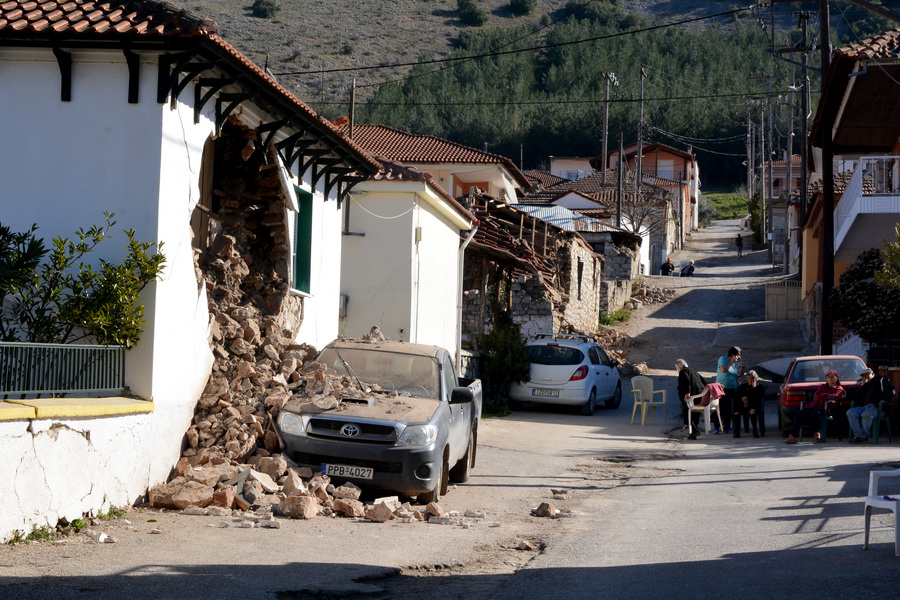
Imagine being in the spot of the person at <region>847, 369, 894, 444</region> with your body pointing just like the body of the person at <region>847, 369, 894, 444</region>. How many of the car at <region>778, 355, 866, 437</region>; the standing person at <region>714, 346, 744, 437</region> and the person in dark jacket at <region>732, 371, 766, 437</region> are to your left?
0

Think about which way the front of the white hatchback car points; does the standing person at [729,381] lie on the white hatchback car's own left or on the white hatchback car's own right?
on the white hatchback car's own right

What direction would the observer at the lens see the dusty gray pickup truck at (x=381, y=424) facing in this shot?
facing the viewer and to the left of the viewer

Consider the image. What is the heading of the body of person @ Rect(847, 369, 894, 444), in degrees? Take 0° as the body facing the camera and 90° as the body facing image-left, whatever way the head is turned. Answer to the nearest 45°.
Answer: approximately 45°

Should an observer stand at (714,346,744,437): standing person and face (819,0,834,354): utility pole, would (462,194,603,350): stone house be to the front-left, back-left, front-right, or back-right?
front-left

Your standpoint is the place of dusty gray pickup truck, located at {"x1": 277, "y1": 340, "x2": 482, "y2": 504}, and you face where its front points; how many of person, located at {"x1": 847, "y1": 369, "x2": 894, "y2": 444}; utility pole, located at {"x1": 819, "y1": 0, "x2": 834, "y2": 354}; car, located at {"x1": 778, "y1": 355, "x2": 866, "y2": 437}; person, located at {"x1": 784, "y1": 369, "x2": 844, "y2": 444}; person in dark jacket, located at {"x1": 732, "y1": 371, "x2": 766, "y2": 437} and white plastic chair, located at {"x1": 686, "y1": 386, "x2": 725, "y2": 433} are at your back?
6

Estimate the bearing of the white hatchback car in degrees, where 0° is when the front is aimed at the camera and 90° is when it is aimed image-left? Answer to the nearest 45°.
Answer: approximately 225°

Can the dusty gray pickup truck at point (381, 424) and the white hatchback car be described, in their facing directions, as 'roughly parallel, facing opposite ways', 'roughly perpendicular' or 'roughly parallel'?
roughly parallel, facing opposite ways

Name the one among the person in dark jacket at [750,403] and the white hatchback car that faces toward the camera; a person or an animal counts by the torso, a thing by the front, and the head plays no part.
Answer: the person in dark jacket

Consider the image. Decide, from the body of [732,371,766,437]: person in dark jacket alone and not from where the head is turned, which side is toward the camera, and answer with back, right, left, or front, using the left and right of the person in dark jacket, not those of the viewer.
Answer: front

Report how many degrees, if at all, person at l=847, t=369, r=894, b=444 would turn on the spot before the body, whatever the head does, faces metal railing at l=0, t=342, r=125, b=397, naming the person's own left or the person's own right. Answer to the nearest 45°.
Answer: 0° — they already face it
